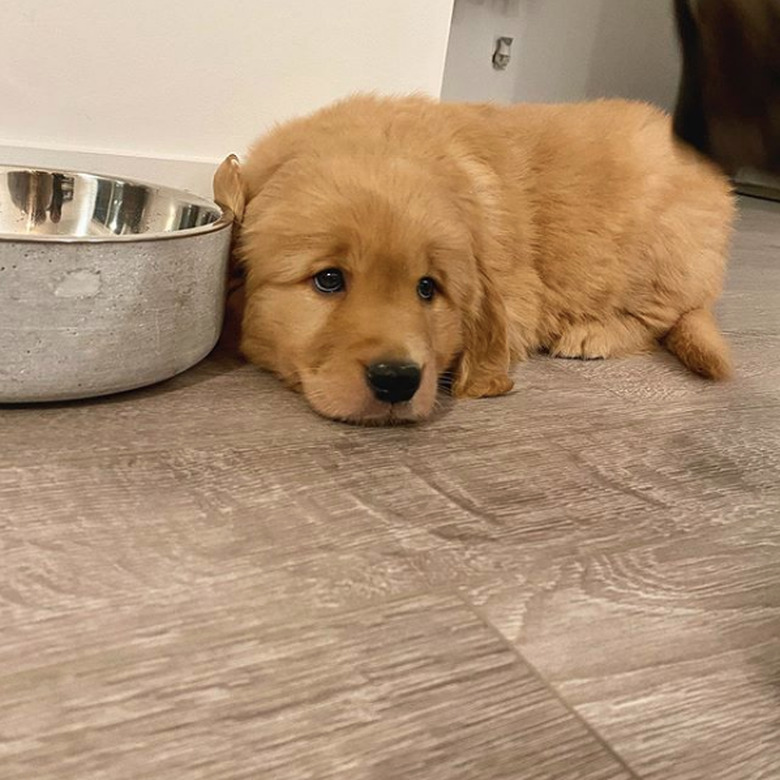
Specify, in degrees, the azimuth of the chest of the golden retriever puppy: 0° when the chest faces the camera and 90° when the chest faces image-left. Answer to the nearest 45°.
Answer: approximately 45°

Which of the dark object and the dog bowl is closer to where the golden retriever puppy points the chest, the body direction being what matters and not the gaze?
the dog bowl

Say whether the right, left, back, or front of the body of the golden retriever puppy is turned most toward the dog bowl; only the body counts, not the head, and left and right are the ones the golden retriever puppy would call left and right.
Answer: front
